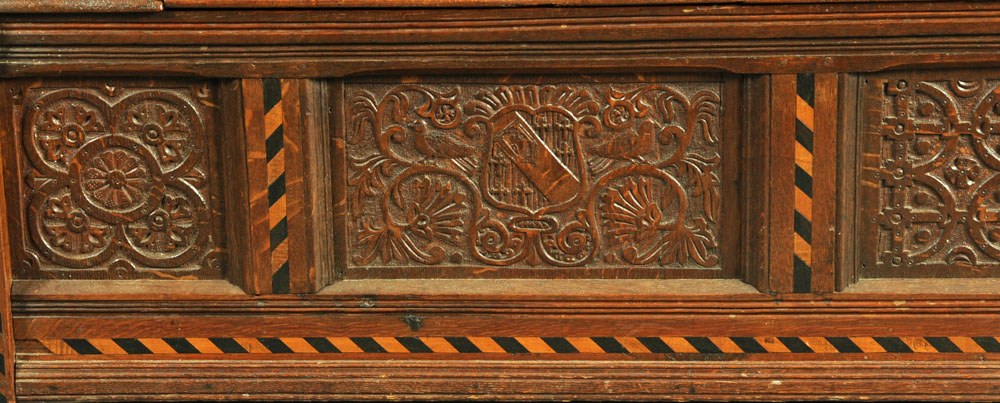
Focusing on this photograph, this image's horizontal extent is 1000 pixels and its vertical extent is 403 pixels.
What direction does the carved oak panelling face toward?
toward the camera
